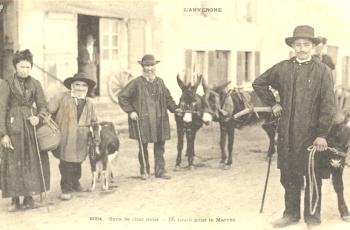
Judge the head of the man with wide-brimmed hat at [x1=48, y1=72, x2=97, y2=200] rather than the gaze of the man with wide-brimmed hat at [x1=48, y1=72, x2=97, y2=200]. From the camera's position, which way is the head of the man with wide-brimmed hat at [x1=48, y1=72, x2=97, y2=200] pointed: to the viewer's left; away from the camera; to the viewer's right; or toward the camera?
toward the camera

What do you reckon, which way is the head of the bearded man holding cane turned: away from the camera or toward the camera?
toward the camera

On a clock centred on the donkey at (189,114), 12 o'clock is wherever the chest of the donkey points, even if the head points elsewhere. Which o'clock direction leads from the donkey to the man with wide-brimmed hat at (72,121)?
The man with wide-brimmed hat is roughly at 2 o'clock from the donkey.

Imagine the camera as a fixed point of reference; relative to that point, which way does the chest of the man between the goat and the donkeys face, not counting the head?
toward the camera

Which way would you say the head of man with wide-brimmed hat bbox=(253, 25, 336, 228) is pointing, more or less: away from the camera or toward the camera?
toward the camera

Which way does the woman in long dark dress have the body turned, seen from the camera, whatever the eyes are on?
toward the camera

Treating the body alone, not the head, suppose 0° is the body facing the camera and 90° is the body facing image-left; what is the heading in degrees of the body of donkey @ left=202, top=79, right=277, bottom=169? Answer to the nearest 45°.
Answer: approximately 45°

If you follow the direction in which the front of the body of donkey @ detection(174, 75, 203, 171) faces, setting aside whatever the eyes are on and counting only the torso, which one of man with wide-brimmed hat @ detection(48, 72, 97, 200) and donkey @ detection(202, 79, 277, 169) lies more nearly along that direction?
the man with wide-brimmed hat
